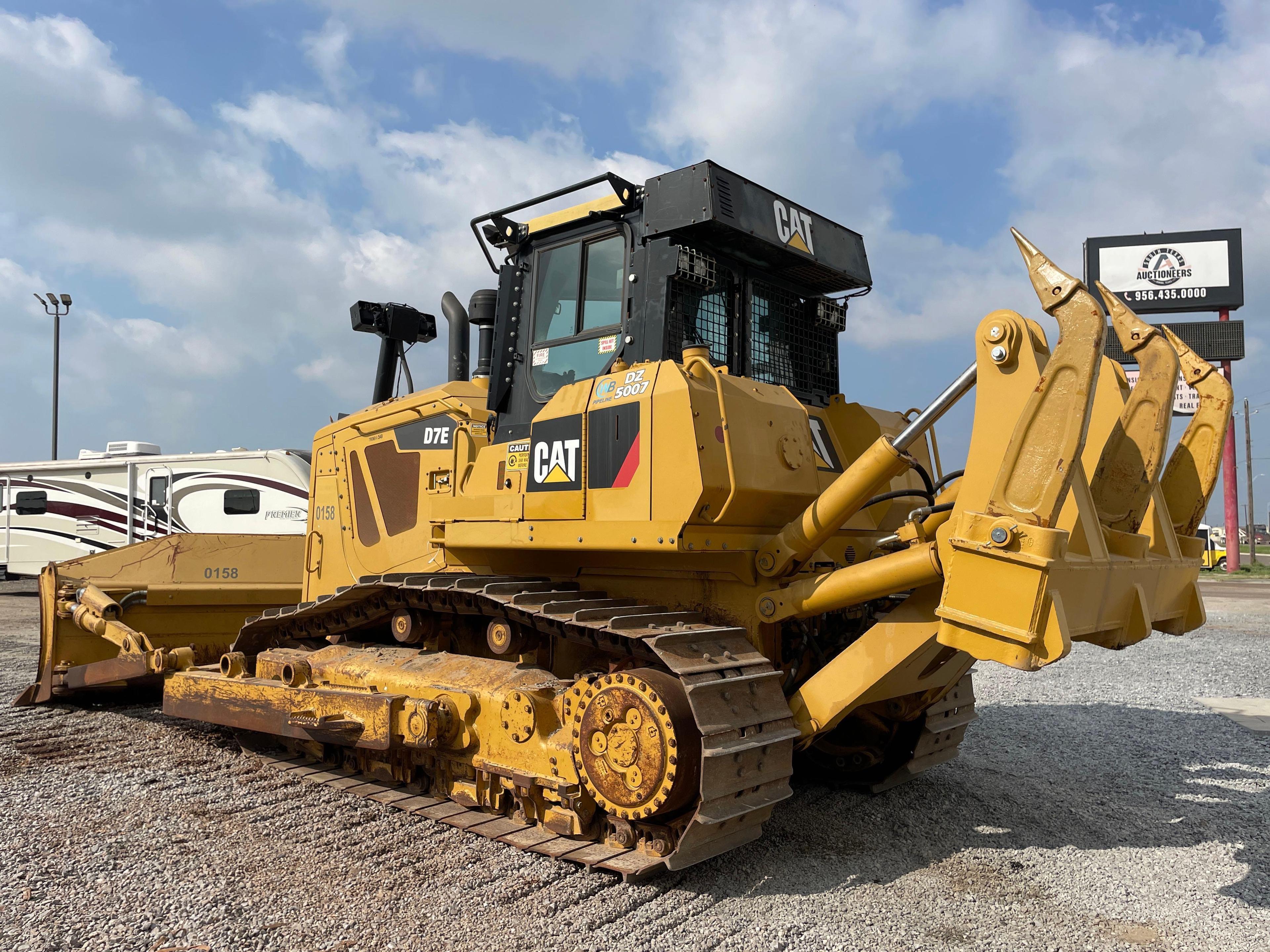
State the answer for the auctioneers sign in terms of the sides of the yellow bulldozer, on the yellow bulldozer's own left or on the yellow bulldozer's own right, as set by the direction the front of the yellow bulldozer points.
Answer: on the yellow bulldozer's own right

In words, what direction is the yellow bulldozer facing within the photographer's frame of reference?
facing away from the viewer and to the left of the viewer

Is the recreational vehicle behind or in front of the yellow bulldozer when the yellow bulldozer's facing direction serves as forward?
in front

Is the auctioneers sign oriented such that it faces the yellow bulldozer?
yes

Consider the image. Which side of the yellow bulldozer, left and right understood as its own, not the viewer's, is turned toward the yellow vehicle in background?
right

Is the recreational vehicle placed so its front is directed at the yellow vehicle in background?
yes

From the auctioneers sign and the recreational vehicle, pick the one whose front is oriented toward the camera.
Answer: the auctioneers sign

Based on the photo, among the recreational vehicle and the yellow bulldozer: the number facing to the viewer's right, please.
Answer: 1

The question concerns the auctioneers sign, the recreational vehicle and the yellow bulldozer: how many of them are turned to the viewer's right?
1

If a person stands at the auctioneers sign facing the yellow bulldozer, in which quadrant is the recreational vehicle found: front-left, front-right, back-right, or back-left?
front-right

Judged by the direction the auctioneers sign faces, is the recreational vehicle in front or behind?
in front

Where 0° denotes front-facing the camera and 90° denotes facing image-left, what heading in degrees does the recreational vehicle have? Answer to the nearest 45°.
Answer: approximately 270°

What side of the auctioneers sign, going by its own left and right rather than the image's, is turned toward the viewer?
front
